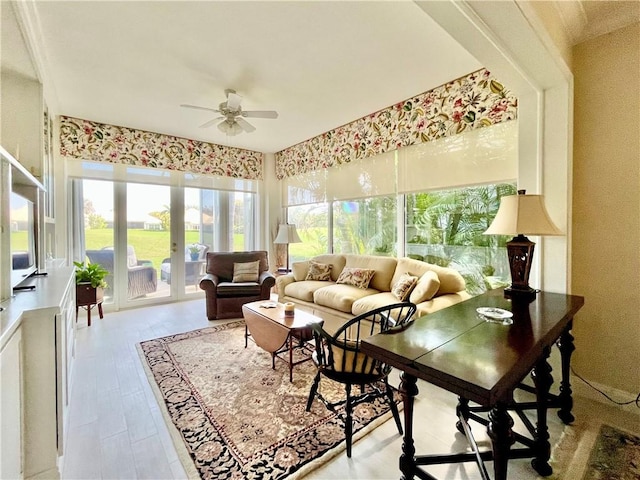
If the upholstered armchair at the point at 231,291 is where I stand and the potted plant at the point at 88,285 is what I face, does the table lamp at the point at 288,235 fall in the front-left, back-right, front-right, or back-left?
back-right

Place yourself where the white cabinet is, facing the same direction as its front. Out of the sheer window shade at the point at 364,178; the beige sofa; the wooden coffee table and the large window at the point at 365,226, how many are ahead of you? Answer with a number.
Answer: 4

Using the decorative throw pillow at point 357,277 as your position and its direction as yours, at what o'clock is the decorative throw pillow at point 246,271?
the decorative throw pillow at point 246,271 is roughly at 2 o'clock from the decorative throw pillow at point 357,277.

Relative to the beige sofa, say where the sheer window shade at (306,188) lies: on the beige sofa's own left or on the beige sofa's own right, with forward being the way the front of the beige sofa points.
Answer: on the beige sofa's own right

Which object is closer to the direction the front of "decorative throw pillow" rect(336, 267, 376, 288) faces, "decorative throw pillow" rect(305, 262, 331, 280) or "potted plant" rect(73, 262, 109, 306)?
the potted plant

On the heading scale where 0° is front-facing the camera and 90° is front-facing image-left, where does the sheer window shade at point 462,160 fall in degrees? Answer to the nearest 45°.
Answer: approximately 45°

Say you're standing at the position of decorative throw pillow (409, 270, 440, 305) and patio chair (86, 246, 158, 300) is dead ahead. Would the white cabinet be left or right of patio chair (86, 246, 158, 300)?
left

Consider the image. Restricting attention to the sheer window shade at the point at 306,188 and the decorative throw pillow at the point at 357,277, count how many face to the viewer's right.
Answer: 0

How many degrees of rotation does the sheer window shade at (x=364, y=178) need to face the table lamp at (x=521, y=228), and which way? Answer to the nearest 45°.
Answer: approximately 90° to its left

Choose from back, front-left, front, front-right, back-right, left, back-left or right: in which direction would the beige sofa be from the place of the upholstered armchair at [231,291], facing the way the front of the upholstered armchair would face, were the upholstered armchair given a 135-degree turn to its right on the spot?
back
